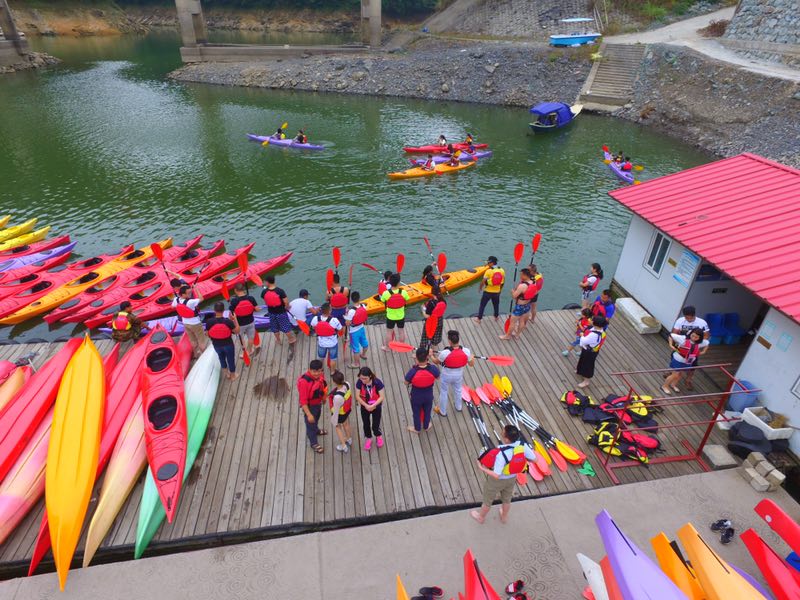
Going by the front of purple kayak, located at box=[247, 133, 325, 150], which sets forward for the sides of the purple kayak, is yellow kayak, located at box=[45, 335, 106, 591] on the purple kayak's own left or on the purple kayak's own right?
on the purple kayak's own left

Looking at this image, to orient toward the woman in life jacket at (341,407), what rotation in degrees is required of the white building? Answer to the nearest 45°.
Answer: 0° — it already faces them

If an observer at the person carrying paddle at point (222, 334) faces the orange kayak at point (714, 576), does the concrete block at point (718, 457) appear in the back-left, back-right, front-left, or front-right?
front-left

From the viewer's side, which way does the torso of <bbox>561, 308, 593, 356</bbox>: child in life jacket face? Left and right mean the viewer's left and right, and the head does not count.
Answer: facing to the left of the viewer

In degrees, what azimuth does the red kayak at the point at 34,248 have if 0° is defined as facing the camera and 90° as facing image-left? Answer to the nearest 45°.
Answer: approximately 270°

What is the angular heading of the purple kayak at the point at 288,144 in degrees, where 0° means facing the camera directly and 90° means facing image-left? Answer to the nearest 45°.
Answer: approximately 90°

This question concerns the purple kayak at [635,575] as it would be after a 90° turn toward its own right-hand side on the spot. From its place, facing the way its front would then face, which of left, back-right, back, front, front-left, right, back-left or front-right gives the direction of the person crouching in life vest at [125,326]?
back-left

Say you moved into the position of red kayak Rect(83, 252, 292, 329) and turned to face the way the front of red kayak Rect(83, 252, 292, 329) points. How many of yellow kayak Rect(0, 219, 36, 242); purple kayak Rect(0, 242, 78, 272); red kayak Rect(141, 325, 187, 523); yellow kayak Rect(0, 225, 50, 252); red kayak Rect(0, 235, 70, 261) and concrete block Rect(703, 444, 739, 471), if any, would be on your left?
4

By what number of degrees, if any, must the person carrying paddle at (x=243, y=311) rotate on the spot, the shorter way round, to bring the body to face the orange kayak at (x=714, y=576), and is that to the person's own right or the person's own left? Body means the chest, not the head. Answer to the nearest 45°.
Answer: approximately 135° to the person's own right

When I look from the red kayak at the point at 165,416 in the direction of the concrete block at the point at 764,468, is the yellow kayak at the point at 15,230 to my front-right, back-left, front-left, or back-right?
back-left

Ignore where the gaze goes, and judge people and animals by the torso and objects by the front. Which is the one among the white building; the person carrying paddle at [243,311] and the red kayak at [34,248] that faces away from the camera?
the person carrying paddle

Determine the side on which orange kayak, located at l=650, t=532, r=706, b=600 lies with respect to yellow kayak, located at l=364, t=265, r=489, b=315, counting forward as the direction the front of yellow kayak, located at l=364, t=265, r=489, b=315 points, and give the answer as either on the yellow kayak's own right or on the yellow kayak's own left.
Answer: on the yellow kayak's own right
